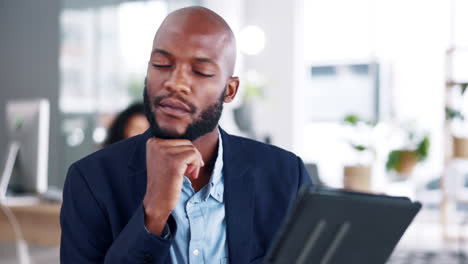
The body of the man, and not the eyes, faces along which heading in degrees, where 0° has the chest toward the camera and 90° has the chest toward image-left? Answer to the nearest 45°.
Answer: approximately 0°

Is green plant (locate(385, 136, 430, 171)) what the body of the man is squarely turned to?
no

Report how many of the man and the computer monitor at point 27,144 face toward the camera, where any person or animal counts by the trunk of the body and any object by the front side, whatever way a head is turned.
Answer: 1

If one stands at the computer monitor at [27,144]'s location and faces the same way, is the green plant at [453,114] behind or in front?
in front

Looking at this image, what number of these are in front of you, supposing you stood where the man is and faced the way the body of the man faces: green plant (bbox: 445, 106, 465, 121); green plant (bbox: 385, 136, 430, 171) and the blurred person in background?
0

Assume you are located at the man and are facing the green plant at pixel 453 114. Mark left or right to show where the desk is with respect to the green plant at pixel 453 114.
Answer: left

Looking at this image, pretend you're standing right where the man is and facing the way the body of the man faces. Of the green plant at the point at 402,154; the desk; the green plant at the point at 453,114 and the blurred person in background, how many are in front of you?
0

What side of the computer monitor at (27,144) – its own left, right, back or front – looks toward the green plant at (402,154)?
front

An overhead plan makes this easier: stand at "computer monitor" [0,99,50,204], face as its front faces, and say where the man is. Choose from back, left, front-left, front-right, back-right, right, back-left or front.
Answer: back-right

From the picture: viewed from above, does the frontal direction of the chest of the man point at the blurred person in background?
no

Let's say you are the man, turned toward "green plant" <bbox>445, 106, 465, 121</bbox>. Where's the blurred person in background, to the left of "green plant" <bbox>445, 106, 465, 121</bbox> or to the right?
left

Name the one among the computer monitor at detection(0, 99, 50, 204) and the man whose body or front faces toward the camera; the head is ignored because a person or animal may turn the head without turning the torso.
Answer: the man

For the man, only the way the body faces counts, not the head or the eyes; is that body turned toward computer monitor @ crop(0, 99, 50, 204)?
no
